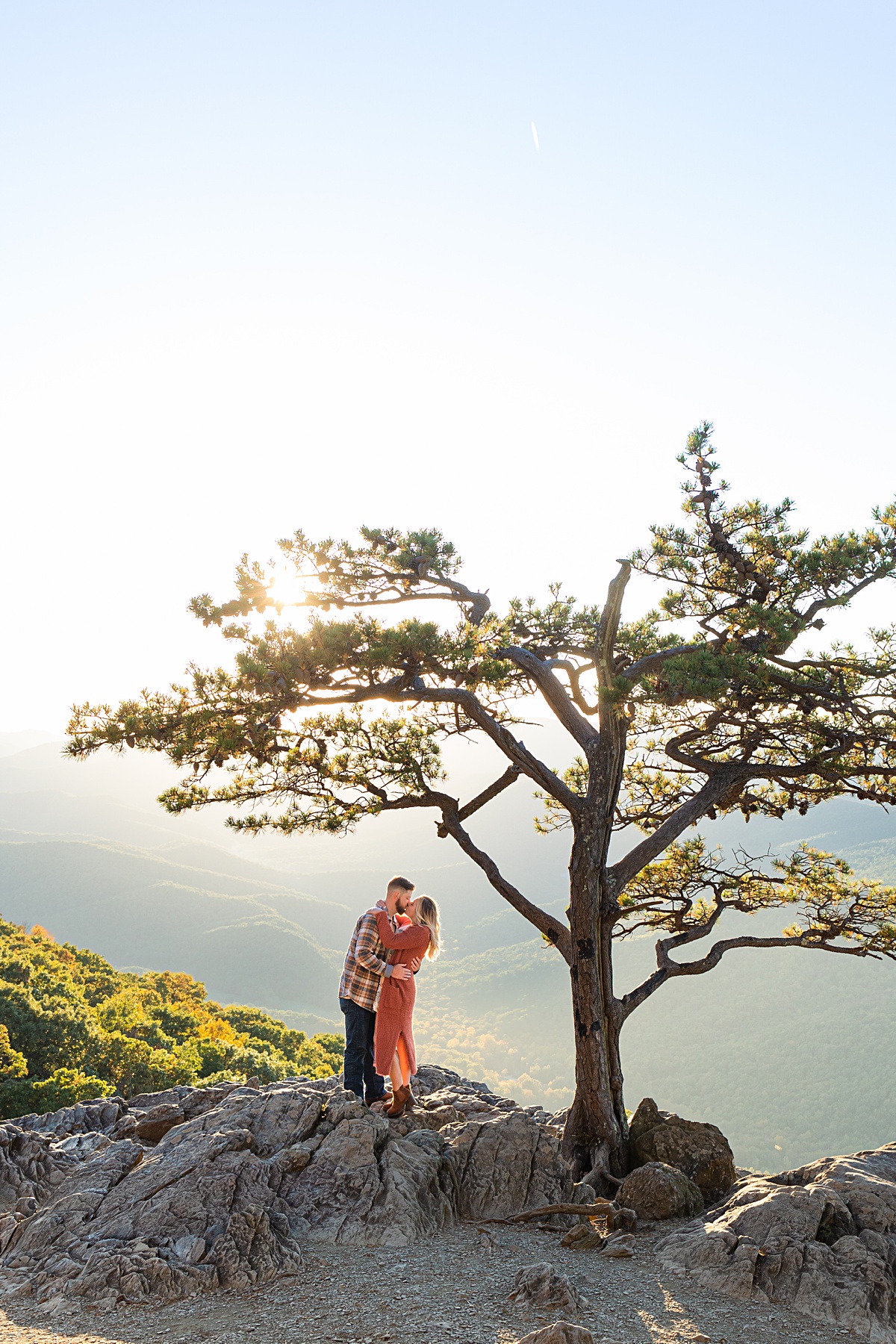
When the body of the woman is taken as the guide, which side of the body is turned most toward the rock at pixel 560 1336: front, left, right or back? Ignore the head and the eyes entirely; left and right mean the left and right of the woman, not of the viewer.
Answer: left

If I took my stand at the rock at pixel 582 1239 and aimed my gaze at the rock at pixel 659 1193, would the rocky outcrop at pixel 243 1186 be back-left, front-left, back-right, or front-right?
back-left

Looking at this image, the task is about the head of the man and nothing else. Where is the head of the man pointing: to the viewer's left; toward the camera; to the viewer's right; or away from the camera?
to the viewer's right

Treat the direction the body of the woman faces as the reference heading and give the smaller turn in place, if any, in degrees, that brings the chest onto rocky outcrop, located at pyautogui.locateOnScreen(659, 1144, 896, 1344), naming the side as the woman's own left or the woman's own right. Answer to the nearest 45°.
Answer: approximately 135° to the woman's own left

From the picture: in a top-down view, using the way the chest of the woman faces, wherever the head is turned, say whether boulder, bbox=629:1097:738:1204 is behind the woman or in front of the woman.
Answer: behind

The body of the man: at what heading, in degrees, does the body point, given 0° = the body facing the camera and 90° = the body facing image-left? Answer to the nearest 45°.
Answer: approximately 270°

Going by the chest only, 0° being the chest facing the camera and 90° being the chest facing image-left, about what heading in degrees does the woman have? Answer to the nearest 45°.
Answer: approximately 90°

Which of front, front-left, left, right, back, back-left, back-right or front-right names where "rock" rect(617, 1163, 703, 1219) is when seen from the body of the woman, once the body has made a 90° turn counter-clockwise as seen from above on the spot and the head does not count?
left

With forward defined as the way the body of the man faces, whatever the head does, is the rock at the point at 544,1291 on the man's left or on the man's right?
on the man's right

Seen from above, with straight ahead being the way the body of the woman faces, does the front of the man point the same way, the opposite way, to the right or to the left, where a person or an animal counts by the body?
the opposite way
